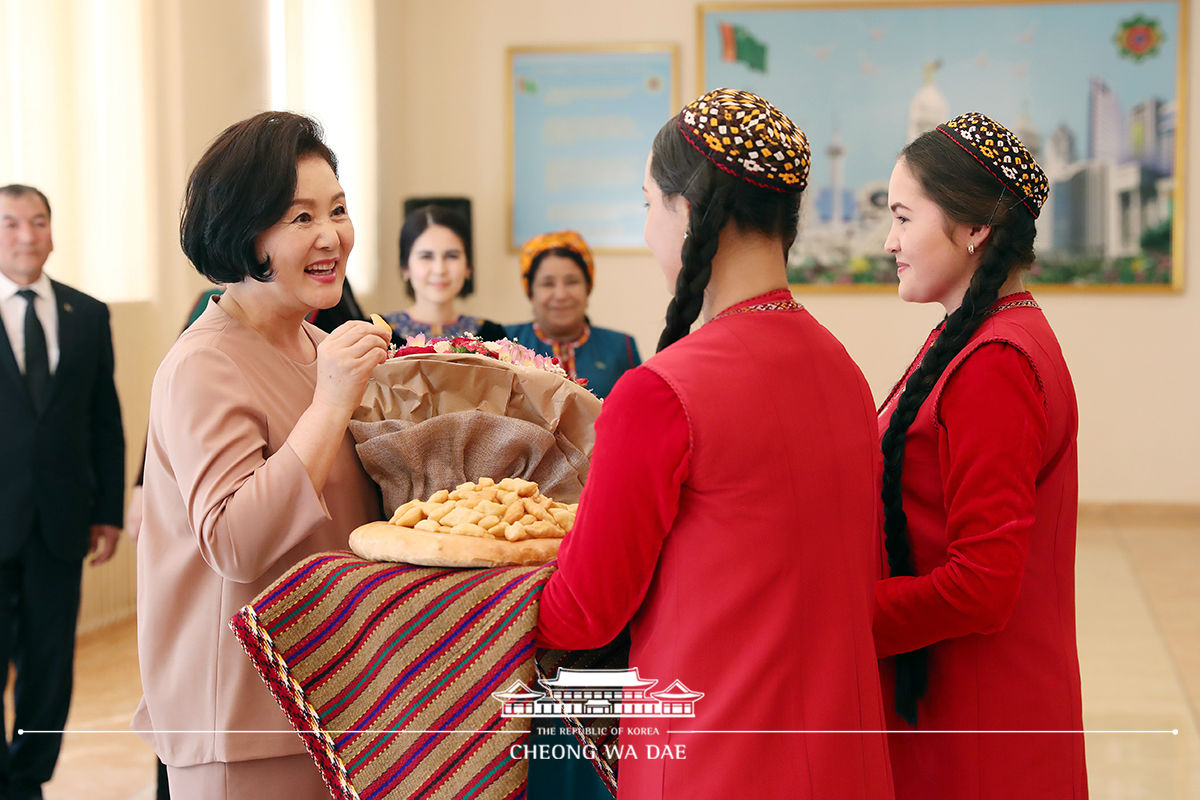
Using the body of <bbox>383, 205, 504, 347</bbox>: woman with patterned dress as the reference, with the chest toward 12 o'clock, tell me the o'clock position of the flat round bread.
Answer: The flat round bread is roughly at 12 o'clock from the woman with patterned dress.

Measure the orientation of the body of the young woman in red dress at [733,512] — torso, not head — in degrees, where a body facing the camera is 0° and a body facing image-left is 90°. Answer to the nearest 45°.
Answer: approximately 135°

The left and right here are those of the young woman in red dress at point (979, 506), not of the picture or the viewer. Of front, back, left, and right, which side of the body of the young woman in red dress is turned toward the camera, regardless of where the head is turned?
left

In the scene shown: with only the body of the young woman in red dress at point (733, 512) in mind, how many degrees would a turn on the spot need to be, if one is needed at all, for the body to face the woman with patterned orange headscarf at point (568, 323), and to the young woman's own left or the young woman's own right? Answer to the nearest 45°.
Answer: approximately 45° to the young woman's own right

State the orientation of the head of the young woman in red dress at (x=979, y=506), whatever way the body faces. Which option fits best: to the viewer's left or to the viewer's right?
to the viewer's left

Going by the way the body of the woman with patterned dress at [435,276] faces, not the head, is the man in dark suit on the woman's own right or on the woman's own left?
on the woman's own right

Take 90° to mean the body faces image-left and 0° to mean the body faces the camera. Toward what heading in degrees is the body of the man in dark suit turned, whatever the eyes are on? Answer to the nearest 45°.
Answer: approximately 0°

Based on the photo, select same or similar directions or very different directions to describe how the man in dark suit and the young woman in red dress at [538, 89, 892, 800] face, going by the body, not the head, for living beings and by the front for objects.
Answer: very different directions
